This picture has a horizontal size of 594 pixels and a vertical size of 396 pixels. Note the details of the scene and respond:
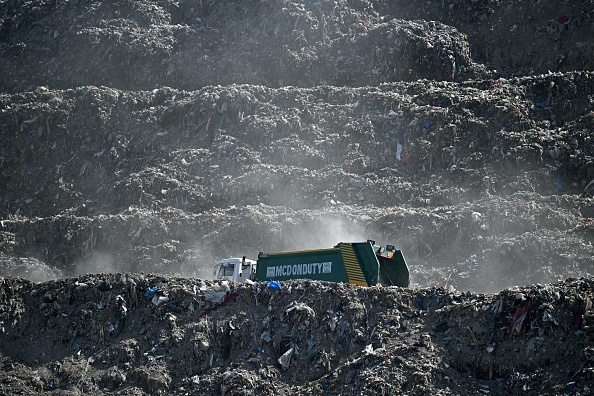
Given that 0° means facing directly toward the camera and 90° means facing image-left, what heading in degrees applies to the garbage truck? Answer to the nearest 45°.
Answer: approximately 135°

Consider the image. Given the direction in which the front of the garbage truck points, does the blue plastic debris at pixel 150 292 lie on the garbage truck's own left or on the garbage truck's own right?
on the garbage truck's own left

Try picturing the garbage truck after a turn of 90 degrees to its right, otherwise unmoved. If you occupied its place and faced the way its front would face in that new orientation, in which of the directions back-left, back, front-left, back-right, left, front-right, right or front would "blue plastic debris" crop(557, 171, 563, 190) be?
front
